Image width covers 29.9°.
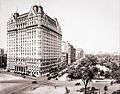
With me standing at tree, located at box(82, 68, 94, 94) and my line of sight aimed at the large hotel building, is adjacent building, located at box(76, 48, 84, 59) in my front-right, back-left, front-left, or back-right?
front-right

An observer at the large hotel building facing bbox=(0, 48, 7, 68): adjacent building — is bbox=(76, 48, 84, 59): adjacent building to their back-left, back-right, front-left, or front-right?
back-right

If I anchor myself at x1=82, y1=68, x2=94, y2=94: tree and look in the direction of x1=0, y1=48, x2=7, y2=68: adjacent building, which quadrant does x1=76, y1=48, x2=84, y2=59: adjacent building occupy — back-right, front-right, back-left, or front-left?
front-right
